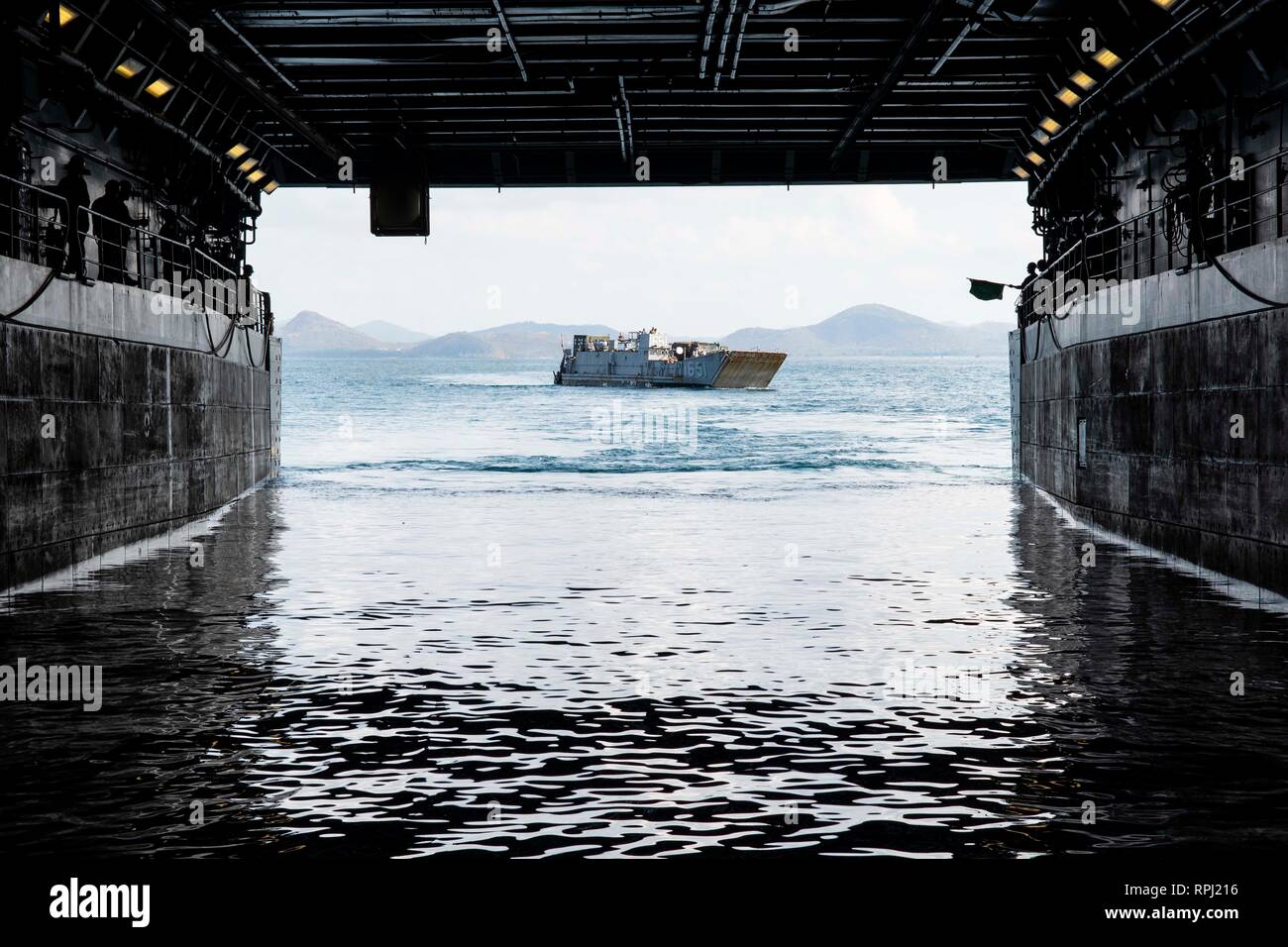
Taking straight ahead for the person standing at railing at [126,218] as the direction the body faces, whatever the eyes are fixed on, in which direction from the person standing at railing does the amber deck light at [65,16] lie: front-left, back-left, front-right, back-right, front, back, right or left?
right

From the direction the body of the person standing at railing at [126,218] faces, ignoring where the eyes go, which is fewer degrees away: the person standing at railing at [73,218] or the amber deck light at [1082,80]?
the amber deck light

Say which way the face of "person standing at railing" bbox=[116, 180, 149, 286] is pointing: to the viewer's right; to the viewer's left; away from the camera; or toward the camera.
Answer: to the viewer's right

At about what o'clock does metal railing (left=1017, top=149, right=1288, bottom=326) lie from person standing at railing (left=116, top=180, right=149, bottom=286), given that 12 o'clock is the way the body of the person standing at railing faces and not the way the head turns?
The metal railing is roughly at 1 o'clock from the person standing at railing.

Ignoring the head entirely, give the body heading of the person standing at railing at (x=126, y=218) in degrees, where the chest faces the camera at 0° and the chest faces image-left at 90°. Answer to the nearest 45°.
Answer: approximately 270°

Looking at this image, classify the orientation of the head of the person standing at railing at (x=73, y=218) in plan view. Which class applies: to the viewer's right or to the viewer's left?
to the viewer's right

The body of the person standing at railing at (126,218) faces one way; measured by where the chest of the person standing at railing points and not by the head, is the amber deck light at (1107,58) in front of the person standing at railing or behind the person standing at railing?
in front

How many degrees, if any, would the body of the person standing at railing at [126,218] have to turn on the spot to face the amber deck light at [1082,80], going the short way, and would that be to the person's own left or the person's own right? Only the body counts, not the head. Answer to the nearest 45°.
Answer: approximately 45° to the person's own right
